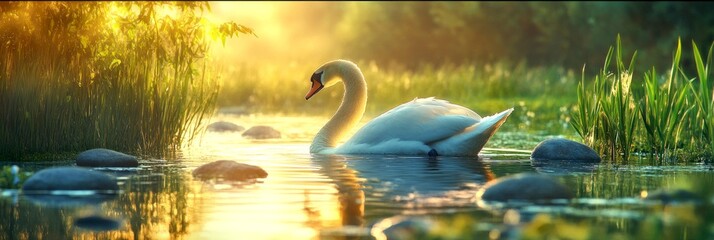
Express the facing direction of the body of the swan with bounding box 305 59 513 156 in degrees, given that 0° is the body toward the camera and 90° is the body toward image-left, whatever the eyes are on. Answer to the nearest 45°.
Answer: approximately 90°

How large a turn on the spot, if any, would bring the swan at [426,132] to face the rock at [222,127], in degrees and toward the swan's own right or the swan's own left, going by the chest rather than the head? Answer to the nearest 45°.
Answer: approximately 45° to the swan's own right

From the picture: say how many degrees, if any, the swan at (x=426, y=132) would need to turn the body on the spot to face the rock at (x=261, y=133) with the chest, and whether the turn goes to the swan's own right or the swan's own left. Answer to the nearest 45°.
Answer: approximately 45° to the swan's own right

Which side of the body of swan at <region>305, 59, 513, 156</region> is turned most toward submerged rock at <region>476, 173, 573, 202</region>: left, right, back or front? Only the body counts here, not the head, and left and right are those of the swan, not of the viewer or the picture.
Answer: left

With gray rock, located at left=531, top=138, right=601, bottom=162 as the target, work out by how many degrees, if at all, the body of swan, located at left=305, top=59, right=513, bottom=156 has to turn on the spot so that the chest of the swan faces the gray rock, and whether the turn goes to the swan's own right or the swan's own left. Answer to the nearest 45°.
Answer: approximately 180°

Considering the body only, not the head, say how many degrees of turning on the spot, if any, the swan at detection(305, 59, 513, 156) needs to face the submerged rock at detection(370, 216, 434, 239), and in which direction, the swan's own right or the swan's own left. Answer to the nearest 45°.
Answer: approximately 90° to the swan's own left

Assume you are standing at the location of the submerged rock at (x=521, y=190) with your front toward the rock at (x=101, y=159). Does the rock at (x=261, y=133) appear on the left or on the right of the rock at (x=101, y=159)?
right
